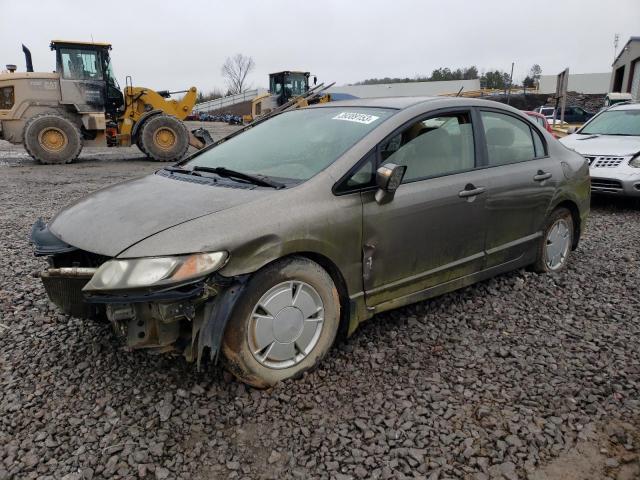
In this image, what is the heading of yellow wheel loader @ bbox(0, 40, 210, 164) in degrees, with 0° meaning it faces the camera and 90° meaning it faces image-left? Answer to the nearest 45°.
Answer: approximately 270°

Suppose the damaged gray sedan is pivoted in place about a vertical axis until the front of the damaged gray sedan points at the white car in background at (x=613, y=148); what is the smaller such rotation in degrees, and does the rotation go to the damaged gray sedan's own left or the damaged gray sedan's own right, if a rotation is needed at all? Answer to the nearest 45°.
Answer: approximately 180°

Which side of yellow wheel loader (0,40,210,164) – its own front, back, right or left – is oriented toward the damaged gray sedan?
right

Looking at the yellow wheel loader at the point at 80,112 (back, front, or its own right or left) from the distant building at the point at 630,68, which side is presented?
front

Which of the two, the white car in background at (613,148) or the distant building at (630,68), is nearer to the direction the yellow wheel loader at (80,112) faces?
the distant building

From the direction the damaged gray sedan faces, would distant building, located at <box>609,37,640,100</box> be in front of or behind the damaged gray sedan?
behind

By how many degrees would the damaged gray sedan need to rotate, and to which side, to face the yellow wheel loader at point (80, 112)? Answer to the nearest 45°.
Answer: approximately 90° to its right

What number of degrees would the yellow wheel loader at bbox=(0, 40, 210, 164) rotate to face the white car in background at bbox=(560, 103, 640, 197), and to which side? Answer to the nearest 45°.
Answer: approximately 45° to its right

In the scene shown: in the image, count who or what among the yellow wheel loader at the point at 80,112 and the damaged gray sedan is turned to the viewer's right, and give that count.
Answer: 1

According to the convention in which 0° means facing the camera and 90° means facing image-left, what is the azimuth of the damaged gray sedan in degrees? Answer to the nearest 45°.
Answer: approximately 45°

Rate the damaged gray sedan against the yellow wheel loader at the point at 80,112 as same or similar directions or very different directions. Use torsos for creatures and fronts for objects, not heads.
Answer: very different directions
